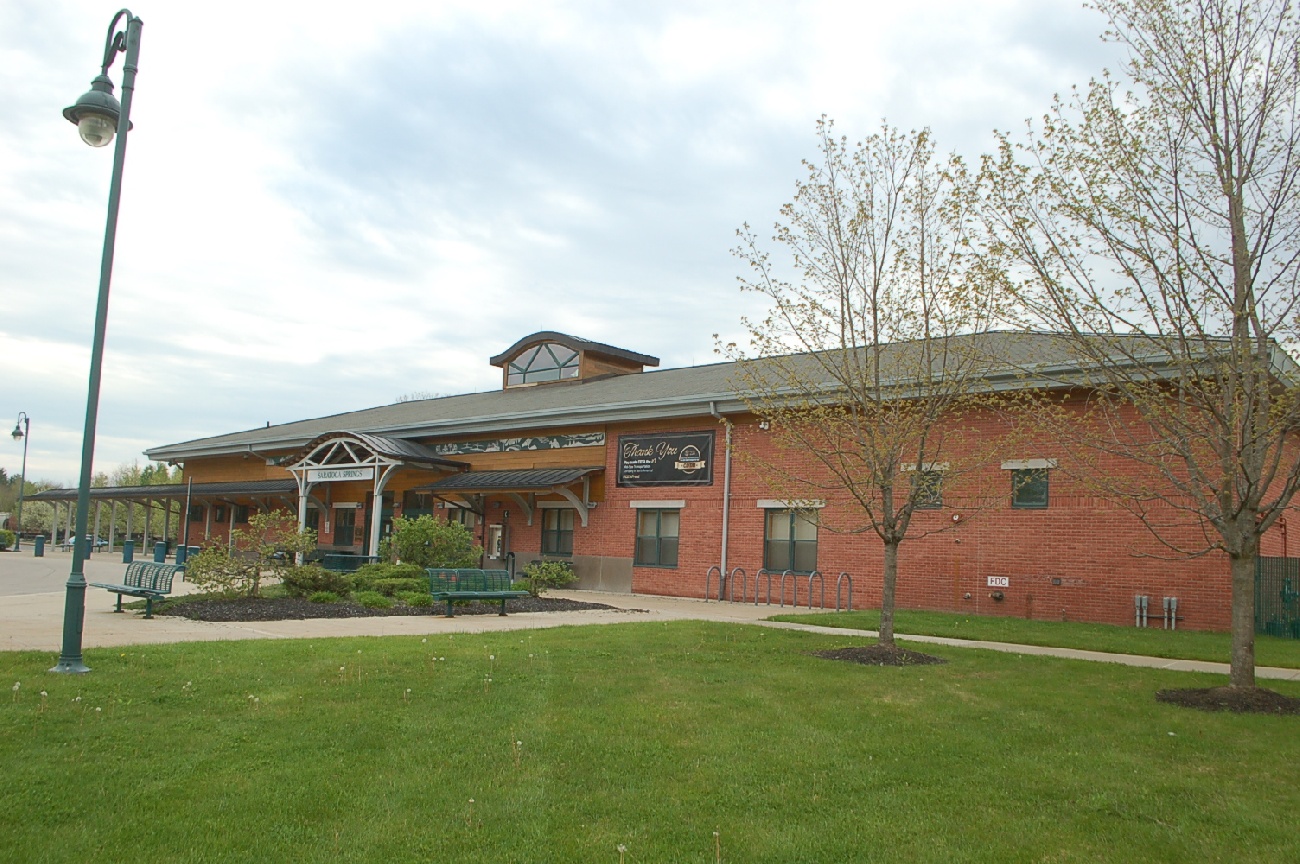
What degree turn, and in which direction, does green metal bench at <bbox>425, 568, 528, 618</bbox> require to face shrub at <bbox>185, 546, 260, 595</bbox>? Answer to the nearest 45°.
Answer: approximately 135° to its right

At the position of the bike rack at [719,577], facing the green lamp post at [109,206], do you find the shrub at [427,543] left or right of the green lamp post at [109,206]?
right

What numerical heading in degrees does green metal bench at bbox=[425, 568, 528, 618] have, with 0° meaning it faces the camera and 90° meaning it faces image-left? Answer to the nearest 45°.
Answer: approximately 315°

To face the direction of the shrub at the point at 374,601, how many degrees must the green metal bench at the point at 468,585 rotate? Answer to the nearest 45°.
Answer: approximately 135° to its right

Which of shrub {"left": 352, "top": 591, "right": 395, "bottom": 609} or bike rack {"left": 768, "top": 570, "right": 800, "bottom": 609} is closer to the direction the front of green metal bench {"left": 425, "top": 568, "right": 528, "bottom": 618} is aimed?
the bike rack

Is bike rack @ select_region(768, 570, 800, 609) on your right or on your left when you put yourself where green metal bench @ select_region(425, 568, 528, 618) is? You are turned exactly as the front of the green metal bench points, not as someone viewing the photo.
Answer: on your left

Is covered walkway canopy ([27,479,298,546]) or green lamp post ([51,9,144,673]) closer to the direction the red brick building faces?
the green lamp post

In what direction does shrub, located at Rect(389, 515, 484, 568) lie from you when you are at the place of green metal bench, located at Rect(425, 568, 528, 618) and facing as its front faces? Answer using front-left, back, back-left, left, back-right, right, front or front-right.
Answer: back-left

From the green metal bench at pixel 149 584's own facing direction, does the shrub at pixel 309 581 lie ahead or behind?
behind

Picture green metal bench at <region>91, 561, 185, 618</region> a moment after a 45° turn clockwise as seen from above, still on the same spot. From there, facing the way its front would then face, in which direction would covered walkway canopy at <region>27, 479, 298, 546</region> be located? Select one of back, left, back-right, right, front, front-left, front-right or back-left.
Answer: right

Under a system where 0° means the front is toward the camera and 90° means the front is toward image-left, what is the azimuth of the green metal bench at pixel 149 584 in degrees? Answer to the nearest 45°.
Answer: approximately 45°

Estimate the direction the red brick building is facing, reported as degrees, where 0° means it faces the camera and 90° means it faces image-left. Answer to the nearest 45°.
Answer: approximately 45°

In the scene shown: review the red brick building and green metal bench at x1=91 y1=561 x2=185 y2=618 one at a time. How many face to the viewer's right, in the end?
0

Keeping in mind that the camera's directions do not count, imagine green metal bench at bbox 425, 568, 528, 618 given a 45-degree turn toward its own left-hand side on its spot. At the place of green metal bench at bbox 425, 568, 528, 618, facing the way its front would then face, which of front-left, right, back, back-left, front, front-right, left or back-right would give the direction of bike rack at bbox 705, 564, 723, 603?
front-left
